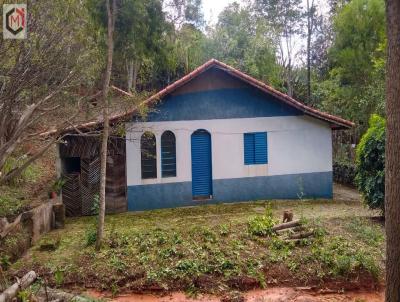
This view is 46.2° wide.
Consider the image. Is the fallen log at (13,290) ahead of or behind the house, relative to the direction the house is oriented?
ahead

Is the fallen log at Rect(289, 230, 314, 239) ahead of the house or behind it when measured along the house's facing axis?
ahead

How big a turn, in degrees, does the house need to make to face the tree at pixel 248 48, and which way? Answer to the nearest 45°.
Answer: approximately 180°

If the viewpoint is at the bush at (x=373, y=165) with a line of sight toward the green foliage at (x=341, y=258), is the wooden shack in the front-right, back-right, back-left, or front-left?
front-right

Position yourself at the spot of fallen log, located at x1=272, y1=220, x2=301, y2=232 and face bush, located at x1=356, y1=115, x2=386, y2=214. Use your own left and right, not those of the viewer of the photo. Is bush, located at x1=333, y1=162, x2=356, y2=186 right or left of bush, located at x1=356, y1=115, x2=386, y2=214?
left

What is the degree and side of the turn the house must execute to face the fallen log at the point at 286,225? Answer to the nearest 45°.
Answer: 0° — it already faces it

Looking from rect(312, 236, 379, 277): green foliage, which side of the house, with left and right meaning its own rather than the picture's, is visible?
front

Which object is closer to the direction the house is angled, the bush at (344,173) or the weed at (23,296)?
the weed

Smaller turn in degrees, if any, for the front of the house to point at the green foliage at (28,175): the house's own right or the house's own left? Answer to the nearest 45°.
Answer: approximately 90° to the house's own right

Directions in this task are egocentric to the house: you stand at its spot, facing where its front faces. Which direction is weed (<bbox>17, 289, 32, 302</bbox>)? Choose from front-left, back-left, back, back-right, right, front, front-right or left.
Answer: front

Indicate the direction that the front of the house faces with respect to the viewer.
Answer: facing the viewer

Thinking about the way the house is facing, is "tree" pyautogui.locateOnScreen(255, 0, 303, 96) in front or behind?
behind

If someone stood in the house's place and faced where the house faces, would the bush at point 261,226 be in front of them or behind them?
in front

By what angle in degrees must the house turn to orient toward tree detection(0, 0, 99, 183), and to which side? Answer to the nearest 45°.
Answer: approximately 45° to its right

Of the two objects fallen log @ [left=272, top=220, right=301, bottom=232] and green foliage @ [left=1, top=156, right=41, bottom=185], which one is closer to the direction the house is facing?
the fallen log

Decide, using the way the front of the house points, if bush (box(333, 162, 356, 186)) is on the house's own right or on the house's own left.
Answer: on the house's own left

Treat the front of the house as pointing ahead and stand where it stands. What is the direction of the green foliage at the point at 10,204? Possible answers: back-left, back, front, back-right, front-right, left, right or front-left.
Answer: front-right
